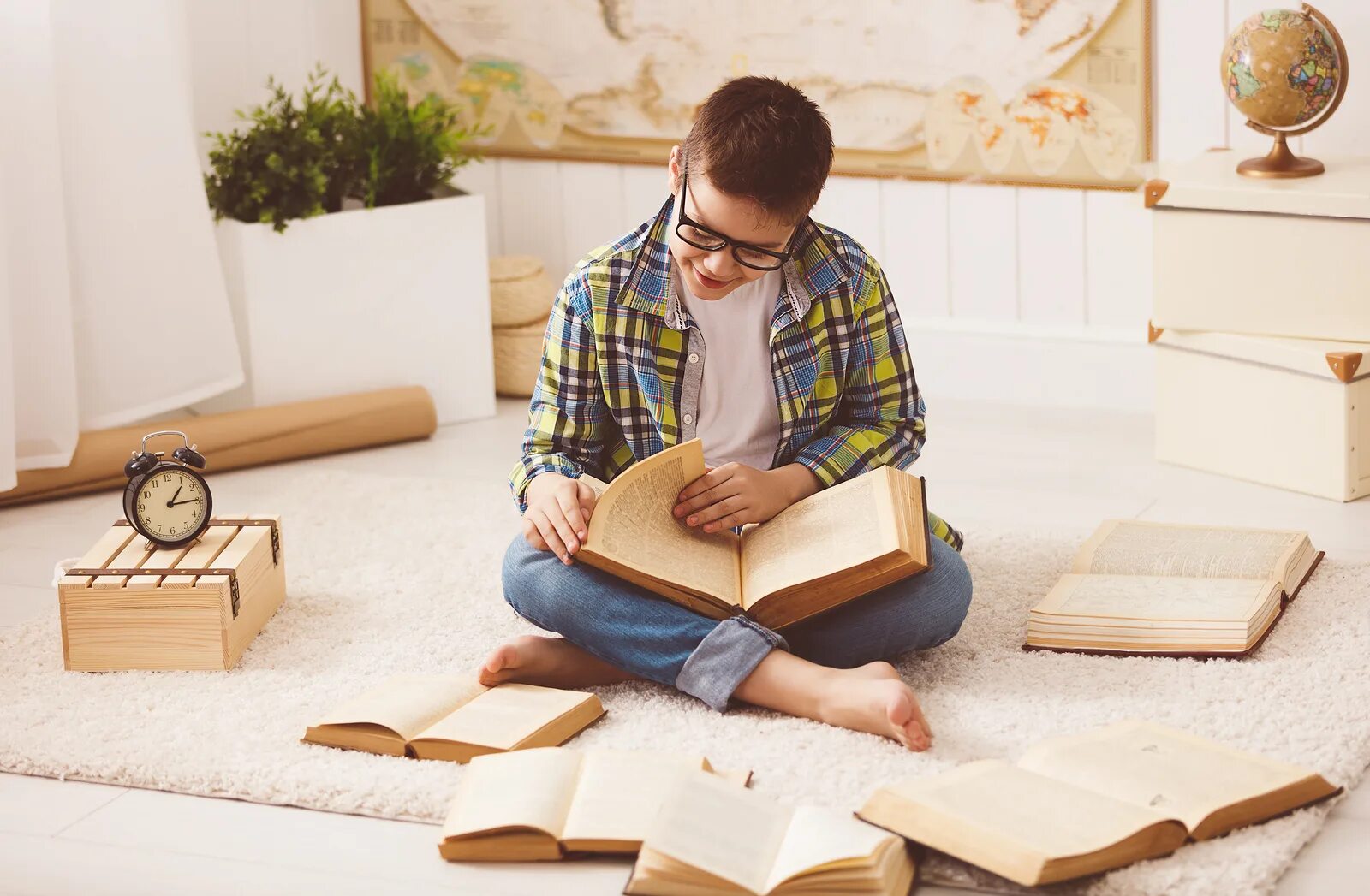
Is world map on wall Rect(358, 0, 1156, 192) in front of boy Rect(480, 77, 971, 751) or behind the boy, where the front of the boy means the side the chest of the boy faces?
behind

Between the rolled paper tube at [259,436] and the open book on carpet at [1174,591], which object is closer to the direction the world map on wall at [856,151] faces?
the open book on carpet

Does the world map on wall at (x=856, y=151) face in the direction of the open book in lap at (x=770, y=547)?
yes

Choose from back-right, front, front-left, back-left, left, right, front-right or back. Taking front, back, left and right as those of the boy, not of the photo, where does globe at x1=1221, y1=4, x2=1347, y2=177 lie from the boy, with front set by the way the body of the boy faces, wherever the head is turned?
back-left

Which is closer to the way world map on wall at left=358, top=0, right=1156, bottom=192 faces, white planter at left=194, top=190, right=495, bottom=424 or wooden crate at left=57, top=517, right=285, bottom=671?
the wooden crate

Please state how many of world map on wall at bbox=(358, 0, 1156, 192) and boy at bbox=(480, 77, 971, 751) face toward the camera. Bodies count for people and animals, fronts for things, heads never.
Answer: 2
